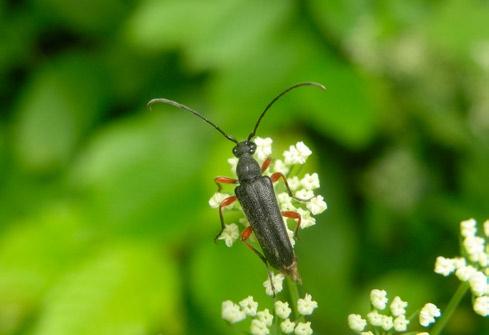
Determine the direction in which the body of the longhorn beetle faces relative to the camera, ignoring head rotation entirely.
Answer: away from the camera
